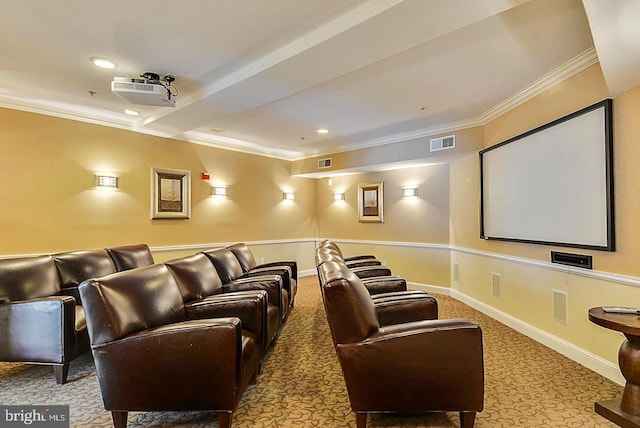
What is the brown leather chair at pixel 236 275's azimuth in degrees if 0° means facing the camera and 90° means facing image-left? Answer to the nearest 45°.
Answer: approximately 270°

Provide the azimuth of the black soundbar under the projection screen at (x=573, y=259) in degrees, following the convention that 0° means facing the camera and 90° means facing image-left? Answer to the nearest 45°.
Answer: approximately 45°

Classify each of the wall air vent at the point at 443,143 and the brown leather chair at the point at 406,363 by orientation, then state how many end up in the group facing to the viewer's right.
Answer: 1

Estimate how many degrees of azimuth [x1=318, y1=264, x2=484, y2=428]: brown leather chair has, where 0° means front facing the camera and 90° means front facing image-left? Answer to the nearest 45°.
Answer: approximately 270°

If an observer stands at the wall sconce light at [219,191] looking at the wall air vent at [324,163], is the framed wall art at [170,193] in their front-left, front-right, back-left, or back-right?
back-right

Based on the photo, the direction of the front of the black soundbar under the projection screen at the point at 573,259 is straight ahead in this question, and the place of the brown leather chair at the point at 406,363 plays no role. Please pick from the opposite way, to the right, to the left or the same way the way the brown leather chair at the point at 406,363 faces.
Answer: the opposite way

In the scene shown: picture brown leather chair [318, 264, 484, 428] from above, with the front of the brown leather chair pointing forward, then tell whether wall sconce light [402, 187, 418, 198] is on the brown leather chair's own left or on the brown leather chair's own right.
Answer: on the brown leather chair's own left
